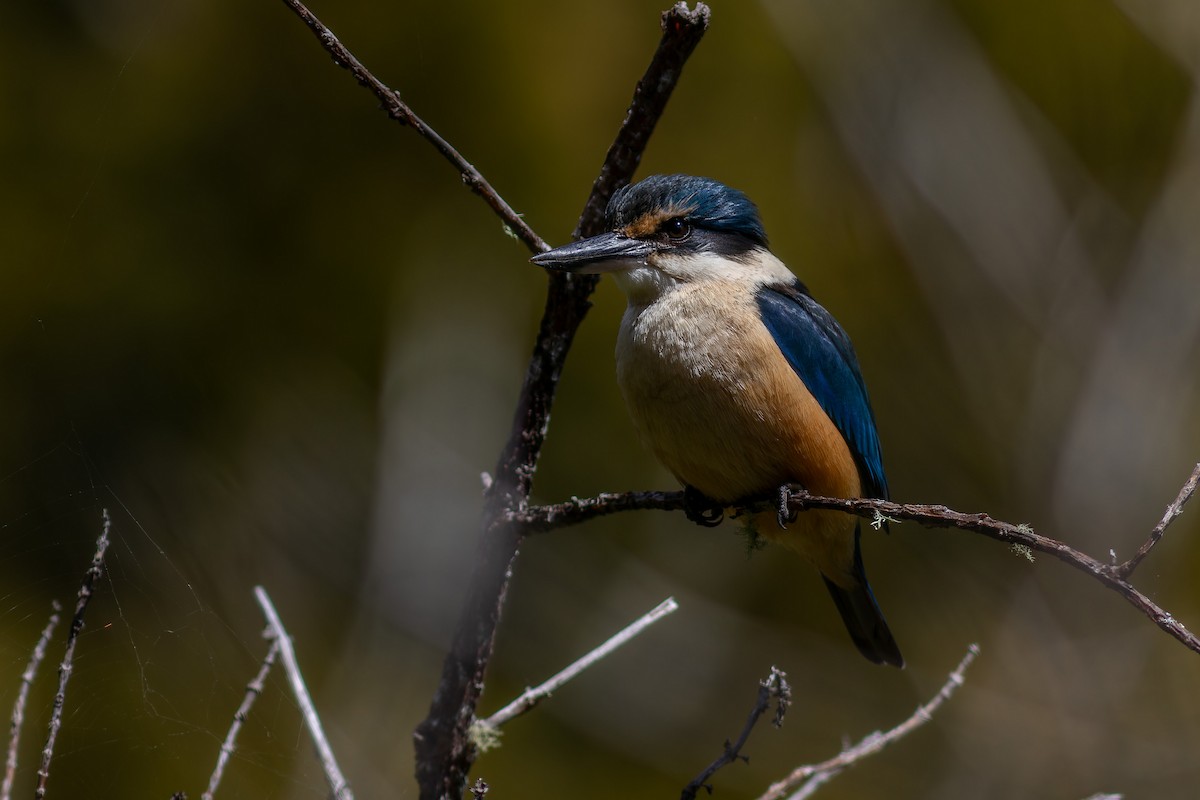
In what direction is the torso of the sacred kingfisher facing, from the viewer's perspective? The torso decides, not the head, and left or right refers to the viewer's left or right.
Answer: facing the viewer and to the left of the viewer

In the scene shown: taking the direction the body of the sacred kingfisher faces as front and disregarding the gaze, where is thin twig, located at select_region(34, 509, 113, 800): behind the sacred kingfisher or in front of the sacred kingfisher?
in front

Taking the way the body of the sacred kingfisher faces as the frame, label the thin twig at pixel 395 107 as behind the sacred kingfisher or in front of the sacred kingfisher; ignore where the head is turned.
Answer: in front
